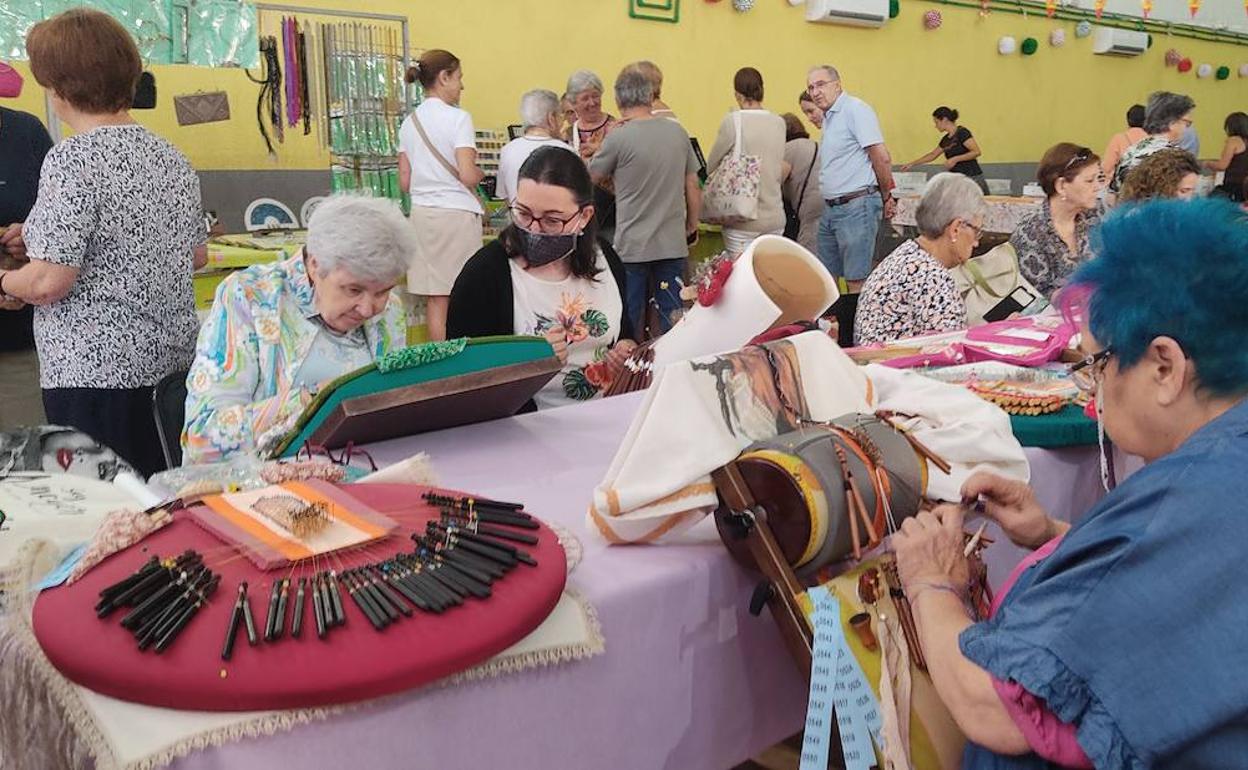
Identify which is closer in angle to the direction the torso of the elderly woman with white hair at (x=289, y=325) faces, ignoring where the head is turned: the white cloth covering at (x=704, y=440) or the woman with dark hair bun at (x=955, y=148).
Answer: the white cloth covering

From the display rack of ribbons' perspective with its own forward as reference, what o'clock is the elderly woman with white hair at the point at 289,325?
The elderly woman with white hair is roughly at 12 o'clock from the display rack of ribbons.

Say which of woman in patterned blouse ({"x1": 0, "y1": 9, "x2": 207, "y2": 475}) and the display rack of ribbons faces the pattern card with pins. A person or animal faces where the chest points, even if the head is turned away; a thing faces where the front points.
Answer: the display rack of ribbons

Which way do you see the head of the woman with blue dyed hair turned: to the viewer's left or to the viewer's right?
to the viewer's left

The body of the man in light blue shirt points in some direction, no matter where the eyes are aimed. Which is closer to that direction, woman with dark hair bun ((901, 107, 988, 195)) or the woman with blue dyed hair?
the woman with blue dyed hair

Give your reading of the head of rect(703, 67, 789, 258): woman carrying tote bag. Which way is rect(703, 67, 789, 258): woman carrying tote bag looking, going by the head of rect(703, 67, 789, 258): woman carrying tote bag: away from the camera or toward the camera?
away from the camera

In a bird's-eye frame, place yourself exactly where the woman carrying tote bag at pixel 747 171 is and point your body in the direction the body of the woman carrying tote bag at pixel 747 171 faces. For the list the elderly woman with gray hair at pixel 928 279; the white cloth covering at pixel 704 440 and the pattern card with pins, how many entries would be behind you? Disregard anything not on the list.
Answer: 3

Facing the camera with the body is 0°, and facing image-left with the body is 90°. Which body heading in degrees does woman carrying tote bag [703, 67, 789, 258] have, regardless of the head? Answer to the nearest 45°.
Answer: approximately 180°

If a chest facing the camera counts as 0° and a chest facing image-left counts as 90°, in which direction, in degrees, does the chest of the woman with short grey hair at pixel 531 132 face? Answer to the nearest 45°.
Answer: approximately 225°

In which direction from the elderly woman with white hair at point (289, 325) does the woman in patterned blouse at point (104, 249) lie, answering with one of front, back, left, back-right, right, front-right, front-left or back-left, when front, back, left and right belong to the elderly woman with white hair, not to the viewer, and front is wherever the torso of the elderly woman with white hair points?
back
